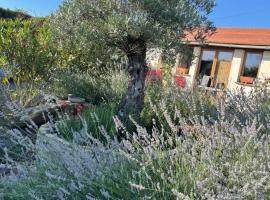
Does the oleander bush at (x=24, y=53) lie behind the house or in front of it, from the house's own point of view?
in front

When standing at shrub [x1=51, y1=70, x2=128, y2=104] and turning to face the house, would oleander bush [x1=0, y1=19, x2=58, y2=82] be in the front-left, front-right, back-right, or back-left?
back-left

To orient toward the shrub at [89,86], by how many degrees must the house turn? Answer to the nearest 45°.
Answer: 0° — it already faces it

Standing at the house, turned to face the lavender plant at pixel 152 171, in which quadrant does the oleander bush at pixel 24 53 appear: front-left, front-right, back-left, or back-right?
front-right

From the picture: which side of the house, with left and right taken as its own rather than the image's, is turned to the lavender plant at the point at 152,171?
front

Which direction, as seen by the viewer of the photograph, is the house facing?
facing the viewer

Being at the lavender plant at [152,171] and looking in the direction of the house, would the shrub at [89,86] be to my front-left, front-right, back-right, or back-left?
front-left
